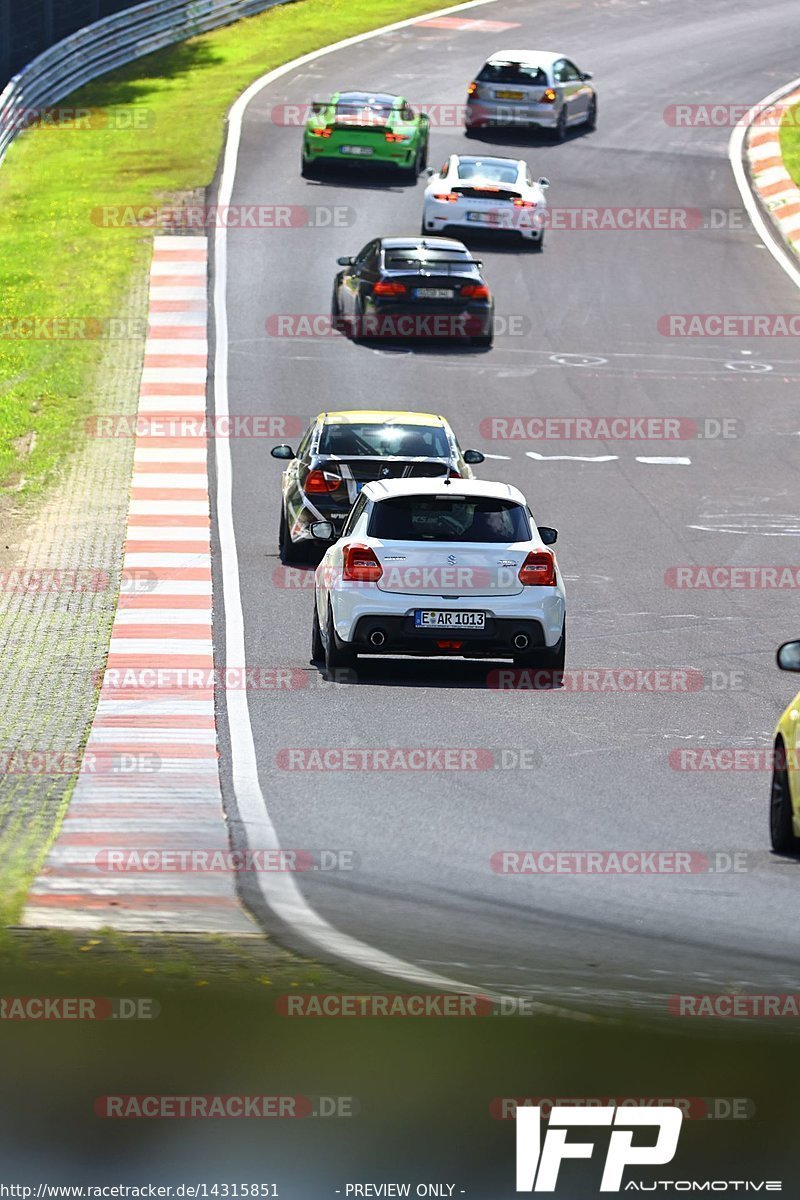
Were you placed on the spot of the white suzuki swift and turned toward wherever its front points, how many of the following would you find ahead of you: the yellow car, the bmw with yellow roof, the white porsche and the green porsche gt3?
3

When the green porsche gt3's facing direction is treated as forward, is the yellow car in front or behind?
behind

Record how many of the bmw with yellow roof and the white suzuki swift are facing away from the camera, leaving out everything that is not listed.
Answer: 2

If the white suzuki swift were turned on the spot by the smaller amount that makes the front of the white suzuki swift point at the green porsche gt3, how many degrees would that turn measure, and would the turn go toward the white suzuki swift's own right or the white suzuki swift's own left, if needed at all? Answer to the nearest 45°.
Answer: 0° — it already faces it

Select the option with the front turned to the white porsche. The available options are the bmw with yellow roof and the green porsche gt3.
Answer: the bmw with yellow roof

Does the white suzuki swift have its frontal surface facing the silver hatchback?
yes

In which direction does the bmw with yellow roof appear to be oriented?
away from the camera

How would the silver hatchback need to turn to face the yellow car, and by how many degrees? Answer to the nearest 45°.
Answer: approximately 135° to its right

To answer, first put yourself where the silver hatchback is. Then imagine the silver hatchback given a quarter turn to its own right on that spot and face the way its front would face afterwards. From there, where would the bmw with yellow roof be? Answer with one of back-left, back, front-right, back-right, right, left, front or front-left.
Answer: front-right

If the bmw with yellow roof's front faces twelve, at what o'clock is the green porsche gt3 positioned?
The green porsche gt3 is roughly at 12 o'clock from the bmw with yellow roof.

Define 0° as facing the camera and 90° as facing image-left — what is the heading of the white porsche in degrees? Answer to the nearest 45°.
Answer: approximately 180°

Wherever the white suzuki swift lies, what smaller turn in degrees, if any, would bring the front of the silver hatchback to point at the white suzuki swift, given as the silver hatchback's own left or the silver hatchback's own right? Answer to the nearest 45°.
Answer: approximately 135° to the silver hatchback's own right

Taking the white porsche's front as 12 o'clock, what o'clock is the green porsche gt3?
The green porsche gt3 is roughly at 11 o'clock from the white porsche.

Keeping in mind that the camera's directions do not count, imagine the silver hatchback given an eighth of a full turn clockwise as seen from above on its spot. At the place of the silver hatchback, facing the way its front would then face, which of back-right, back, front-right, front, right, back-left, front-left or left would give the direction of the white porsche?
right

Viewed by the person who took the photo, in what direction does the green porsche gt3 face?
facing away from the viewer

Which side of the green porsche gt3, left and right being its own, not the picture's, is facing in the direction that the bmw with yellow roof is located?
back

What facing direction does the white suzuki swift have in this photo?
away from the camera

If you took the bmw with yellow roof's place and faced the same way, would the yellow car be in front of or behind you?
behind
